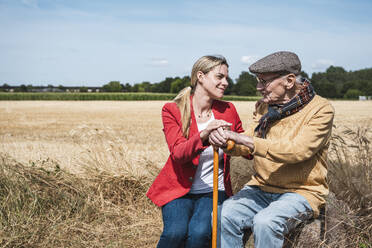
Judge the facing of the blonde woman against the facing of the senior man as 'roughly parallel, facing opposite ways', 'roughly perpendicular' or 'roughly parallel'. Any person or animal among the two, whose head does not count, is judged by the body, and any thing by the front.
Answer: roughly perpendicular

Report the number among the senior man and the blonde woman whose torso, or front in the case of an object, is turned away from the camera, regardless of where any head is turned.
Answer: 0

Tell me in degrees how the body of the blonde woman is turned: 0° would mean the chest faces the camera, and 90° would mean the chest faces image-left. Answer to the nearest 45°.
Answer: approximately 315°

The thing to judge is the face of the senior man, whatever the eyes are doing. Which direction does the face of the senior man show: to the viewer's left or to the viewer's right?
to the viewer's left

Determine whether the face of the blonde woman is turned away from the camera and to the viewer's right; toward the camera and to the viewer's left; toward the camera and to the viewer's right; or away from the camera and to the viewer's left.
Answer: toward the camera and to the viewer's right

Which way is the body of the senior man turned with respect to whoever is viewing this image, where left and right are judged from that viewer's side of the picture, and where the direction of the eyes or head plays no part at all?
facing the viewer and to the left of the viewer
